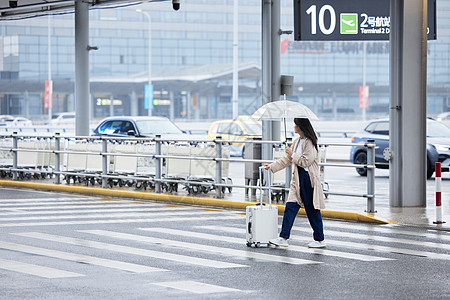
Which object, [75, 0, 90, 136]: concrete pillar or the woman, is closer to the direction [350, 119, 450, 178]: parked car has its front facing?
the woman

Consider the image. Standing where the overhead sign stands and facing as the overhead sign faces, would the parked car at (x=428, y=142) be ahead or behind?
behind

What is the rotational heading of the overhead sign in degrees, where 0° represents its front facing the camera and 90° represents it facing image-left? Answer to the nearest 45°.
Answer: approximately 0°

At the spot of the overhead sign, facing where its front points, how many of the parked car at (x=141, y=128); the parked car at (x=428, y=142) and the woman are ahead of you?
1

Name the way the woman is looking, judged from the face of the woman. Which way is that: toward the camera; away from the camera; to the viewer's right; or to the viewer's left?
to the viewer's left

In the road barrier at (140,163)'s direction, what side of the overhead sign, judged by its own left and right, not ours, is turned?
right

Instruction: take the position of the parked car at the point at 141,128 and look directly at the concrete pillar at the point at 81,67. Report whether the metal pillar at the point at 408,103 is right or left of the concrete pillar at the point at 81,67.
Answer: left

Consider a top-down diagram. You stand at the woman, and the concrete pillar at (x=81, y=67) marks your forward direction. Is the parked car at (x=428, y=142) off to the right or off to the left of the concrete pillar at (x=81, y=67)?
right

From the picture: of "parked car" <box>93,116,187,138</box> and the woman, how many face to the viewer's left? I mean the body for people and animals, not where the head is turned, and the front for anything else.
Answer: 1
